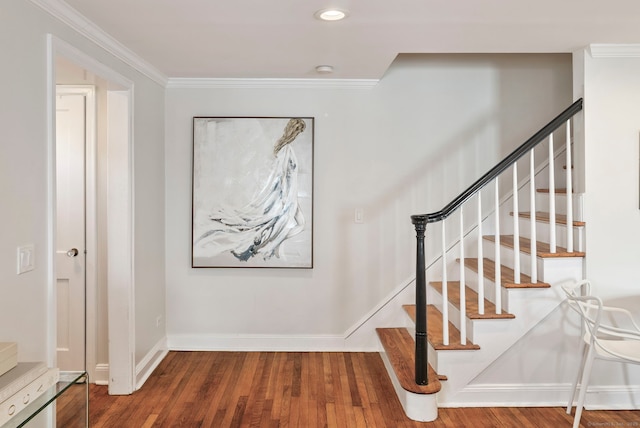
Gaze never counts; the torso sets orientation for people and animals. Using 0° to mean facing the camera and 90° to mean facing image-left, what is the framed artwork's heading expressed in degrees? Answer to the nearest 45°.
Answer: approximately 0°

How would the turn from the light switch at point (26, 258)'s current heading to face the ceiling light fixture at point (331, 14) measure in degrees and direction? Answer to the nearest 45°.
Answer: approximately 45° to its left

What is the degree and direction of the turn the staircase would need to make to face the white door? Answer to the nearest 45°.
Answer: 0° — it already faces it

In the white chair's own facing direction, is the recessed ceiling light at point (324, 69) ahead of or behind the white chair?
behind

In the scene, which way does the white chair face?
to the viewer's right

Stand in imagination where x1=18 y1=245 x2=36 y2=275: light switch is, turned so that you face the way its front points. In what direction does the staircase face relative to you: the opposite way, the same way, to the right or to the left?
the opposite way

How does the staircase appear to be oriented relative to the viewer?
to the viewer's left

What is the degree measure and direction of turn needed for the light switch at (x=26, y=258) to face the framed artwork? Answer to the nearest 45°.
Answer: approximately 90° to its left

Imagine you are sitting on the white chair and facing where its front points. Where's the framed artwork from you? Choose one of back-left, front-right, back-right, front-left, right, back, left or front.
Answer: back

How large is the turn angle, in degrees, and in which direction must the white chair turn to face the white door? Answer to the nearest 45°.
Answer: approximately 180°

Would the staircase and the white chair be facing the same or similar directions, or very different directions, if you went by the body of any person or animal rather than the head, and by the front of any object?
very different directions

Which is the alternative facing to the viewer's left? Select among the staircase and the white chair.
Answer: the staircase

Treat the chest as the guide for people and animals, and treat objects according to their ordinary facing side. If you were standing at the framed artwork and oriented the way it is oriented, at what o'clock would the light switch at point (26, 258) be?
The light switch is roughly at 1 o'clock from the framed artwork.
